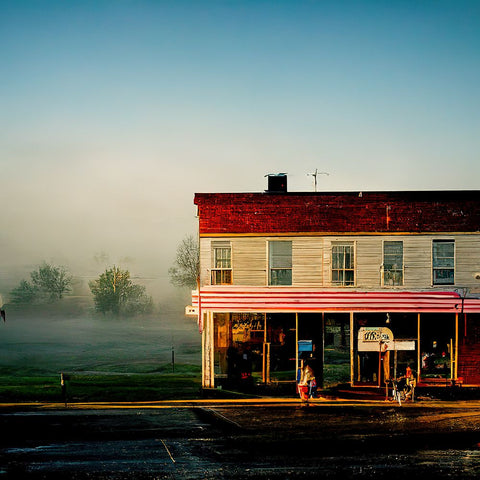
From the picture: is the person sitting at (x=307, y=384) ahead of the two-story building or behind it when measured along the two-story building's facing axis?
ahead

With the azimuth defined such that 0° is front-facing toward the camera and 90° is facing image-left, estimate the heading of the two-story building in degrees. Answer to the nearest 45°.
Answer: approximately 0°
